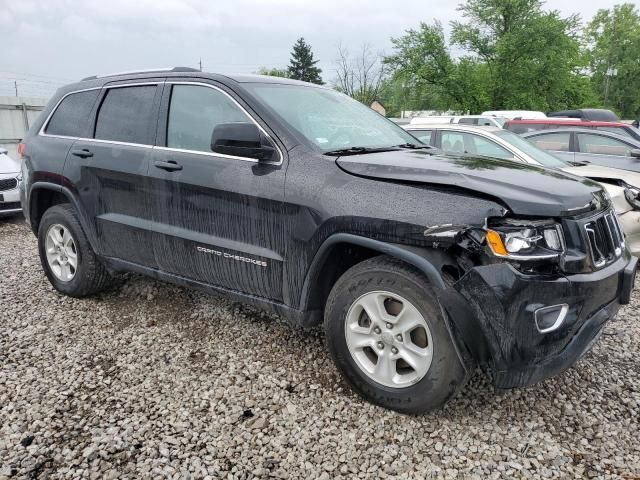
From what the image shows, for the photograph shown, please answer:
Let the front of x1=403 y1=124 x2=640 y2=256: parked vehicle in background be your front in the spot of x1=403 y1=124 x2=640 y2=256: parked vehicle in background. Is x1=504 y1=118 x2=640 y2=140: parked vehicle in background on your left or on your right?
on your left

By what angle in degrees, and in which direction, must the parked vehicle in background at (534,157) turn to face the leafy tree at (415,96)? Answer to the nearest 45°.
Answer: approximately 135° to its left

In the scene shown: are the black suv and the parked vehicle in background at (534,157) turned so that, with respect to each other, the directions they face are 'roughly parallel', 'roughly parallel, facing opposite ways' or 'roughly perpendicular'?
roughly parallel

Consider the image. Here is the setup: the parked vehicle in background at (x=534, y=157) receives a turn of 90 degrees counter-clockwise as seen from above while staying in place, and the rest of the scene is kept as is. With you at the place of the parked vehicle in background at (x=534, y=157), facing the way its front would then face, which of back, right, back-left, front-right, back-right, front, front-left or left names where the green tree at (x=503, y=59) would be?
front-left

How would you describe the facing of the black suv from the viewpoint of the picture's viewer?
facing the viewer and to the right of the viewer

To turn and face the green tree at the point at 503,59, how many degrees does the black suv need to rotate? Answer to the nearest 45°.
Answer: approximately 135° to its left

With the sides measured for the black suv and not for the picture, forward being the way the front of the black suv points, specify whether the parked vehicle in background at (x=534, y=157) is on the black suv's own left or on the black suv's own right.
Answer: on the black suv's own left

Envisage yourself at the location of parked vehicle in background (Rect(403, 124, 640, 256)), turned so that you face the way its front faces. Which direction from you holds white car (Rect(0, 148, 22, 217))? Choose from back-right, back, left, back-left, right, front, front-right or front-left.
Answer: back-right

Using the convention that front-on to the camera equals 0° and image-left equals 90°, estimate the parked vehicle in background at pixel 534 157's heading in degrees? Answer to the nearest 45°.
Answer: approximately 315°

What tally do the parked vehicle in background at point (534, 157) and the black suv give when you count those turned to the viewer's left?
0

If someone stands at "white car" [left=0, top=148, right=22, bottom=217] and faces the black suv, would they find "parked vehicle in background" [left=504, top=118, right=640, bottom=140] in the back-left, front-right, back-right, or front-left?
front-left

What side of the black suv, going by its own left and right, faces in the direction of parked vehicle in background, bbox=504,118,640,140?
left

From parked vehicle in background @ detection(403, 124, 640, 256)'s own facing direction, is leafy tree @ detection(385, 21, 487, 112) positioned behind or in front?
behind
